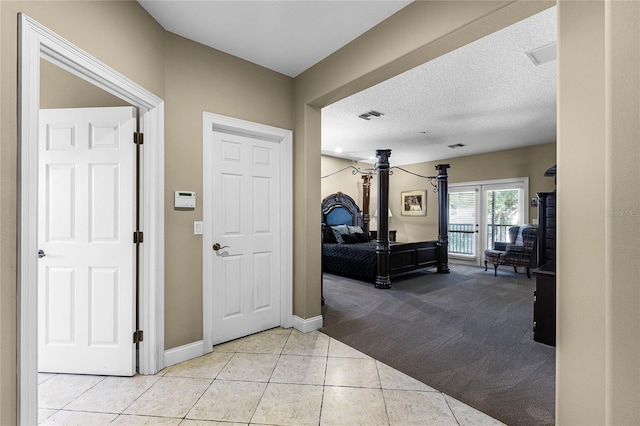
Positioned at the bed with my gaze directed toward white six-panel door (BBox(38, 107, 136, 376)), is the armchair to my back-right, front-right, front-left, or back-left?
back-left

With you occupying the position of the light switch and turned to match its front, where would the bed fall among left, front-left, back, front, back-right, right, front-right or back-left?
back-left

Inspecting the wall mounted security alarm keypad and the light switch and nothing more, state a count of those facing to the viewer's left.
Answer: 0

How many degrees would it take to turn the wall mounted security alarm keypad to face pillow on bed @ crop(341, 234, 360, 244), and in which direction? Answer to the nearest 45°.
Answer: approximately 135° to its left

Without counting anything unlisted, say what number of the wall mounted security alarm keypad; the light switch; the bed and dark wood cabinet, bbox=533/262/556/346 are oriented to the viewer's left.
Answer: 1

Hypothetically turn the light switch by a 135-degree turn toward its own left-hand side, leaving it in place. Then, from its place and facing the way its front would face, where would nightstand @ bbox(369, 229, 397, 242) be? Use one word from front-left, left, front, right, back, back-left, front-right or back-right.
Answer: front

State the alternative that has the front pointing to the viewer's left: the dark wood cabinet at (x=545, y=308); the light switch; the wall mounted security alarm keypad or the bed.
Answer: the dark wood cabinet

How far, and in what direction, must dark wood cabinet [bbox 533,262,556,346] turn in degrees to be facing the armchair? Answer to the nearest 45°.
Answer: approximately 90° to its right

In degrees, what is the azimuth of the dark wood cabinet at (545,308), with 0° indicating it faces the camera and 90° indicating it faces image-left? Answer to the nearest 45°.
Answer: approximately 90°

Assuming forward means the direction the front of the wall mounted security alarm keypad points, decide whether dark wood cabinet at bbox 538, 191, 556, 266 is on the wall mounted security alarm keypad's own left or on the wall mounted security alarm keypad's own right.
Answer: on the wall mounted security alarm keypad's own left

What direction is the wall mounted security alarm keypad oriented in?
toward the camera

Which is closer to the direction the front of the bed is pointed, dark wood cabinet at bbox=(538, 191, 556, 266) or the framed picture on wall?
the dark wood cabinet
